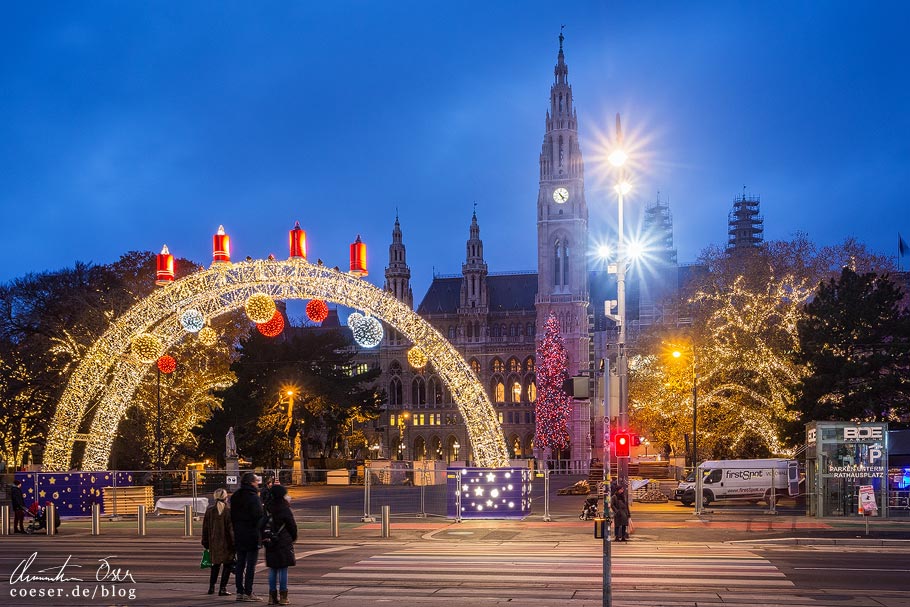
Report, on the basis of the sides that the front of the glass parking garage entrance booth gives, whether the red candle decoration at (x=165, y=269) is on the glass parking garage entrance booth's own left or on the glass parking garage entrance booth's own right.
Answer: on the glass parking garage entrance booth's own right

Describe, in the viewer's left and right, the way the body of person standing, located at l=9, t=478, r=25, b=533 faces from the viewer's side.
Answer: facing to the right of the viewer

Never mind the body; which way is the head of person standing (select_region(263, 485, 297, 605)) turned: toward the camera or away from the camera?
away from the camera

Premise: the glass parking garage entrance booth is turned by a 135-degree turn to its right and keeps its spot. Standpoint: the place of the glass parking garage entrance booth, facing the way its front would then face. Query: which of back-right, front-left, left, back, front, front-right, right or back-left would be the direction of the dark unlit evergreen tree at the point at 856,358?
front-right

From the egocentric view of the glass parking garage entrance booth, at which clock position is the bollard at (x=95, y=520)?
The bollard is roughly at 2 o'clock from the glass parking garage entrance booth.

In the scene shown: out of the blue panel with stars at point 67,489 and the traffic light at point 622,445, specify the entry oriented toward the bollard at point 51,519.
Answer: the blue panel with stars

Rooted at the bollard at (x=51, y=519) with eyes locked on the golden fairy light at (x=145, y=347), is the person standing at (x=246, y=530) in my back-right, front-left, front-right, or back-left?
back-right

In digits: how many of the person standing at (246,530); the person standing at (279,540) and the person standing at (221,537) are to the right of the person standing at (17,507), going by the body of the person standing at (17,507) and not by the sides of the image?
3

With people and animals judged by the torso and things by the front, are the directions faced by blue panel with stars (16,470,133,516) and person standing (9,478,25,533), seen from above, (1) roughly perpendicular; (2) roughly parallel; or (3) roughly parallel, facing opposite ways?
roughly perpendicular
